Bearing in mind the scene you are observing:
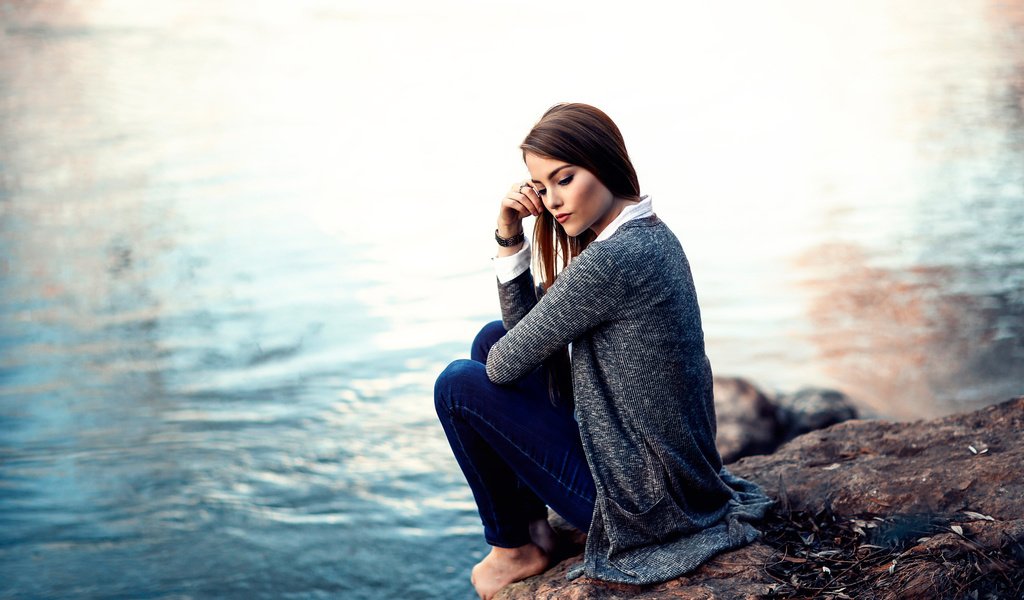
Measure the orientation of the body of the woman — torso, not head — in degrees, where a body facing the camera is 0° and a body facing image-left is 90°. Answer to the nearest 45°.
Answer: approximately 90°

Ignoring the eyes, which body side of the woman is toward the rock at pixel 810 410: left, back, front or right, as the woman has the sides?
right

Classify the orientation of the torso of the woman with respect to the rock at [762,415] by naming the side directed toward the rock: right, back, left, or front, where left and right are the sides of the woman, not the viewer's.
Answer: right
